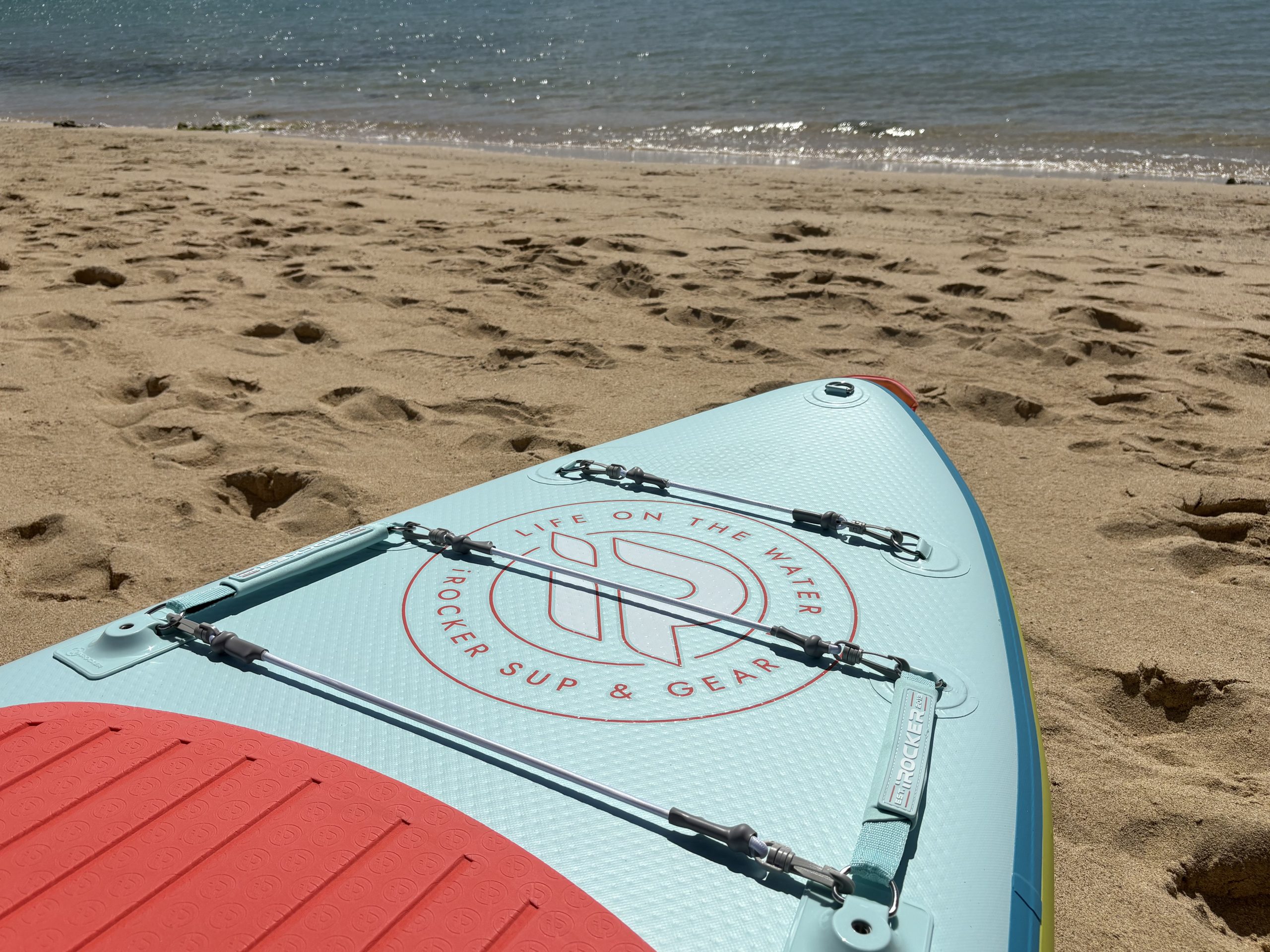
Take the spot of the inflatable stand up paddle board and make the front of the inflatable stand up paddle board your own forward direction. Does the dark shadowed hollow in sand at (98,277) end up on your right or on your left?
on your left

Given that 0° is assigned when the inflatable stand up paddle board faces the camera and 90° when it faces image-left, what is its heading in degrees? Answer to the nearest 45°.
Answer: approximately 225°
